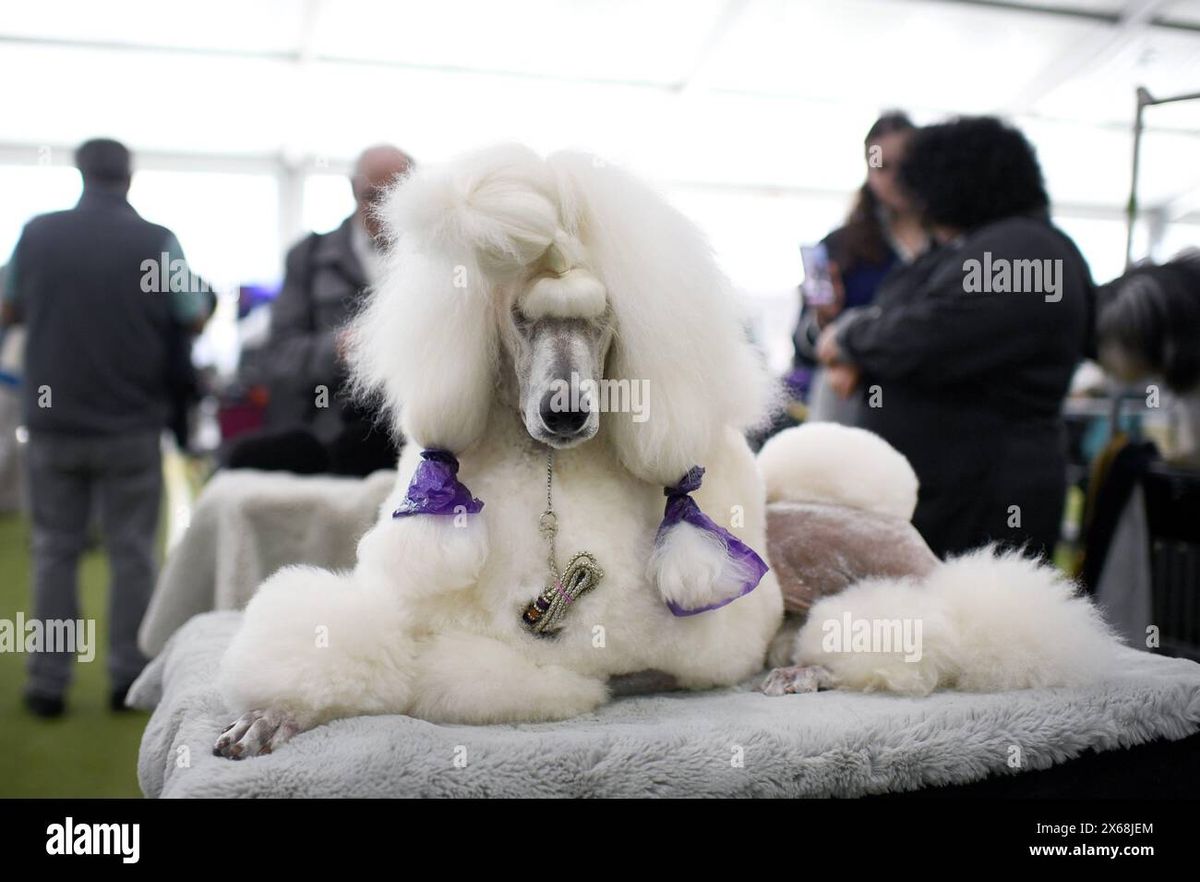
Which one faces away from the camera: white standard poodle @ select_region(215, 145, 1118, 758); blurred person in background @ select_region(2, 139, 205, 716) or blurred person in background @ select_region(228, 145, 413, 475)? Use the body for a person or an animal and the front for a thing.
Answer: blurred person in background @ select_region(2, 139, 205, 716)

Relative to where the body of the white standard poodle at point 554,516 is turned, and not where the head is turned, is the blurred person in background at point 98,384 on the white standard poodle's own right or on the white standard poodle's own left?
on the white standard poodle's own right

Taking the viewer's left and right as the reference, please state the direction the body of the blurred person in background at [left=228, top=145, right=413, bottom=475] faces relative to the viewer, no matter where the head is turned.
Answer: facing the viewer and to the right of the viewer

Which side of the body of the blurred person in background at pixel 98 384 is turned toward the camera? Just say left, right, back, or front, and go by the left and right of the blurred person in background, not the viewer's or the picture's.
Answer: back

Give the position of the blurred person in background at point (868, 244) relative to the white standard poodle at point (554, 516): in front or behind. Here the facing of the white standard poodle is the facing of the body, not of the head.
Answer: behind

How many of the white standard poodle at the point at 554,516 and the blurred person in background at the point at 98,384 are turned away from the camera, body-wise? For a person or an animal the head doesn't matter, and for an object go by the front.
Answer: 1

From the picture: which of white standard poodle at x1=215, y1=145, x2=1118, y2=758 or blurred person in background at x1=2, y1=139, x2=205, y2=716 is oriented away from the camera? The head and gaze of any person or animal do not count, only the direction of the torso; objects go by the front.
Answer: the blurred person in background

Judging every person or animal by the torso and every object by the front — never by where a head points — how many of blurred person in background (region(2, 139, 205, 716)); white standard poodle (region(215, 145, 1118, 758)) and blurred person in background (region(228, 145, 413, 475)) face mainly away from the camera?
1

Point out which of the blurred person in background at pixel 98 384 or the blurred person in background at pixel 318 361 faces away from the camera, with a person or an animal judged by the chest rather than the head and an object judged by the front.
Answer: the blurred person in background at pixel 98 384

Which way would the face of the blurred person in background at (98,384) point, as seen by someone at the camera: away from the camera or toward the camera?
away from the camera
